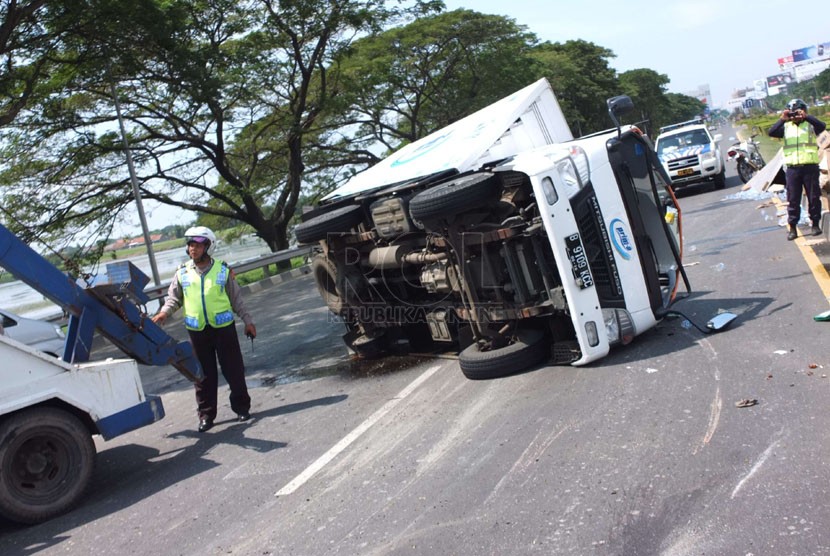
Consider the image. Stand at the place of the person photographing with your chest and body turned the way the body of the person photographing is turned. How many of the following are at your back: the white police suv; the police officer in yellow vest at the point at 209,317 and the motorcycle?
2

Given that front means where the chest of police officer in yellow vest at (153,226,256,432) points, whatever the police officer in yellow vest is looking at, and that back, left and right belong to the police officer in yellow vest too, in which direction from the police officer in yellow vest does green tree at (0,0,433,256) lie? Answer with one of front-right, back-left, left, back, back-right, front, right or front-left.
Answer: back

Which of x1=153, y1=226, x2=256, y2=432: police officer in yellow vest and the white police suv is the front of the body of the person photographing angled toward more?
the police officer in yellow vest

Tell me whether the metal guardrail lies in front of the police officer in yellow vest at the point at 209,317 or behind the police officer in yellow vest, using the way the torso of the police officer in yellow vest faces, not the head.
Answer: behind

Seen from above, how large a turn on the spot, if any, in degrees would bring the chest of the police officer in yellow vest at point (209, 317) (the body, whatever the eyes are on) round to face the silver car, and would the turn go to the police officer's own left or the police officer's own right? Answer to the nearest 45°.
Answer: approximately 135° to the police officer's own right

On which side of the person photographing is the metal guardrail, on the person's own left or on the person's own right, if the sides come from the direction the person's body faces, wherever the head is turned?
on the person's own right

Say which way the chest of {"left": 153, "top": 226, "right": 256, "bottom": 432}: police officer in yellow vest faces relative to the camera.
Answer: toward the camera

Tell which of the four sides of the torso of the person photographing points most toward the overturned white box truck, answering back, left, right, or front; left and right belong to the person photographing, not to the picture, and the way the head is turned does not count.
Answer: front

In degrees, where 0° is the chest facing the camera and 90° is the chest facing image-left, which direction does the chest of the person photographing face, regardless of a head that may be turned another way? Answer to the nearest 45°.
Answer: approximately 0°

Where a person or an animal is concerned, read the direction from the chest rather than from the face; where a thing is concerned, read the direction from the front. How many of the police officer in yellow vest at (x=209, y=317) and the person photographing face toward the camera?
2

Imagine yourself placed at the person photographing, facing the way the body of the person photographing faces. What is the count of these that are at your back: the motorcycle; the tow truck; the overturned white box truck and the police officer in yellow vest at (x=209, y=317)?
1
